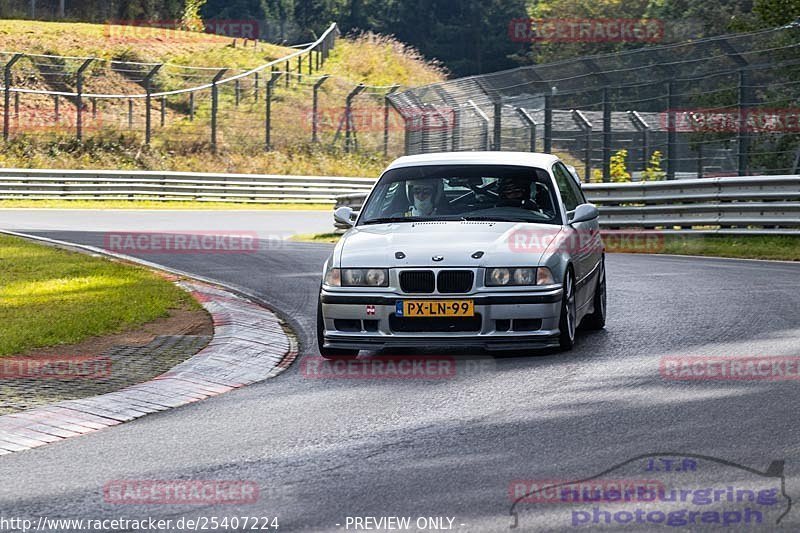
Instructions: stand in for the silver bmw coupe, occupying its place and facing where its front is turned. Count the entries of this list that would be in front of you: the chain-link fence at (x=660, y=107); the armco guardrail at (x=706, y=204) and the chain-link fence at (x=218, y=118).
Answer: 0

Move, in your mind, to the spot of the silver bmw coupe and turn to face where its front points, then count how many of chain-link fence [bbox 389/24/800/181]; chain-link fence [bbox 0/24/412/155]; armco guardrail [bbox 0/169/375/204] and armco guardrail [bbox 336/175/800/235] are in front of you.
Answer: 0

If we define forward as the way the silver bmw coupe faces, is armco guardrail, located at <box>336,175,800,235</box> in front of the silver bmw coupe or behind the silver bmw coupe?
behind

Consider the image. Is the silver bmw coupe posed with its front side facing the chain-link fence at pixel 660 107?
no

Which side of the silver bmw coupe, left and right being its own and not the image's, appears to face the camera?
front

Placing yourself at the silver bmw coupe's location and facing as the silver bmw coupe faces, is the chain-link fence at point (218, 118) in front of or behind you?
behind

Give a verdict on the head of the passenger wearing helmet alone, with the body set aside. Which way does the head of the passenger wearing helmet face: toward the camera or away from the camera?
toward the camera

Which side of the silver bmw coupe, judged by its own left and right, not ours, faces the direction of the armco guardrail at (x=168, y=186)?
back

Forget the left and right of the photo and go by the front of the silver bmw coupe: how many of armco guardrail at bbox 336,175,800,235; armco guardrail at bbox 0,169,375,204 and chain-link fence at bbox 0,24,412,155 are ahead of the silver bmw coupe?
0

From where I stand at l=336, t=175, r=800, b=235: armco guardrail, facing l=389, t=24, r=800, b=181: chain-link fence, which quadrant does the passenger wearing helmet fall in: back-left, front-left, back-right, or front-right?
back-left

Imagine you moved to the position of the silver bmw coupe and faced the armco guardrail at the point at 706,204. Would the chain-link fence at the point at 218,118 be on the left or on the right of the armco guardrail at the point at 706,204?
left
